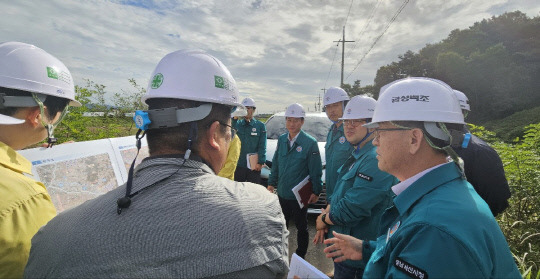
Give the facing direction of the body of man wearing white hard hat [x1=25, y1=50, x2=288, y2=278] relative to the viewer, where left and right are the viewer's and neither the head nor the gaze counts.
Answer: facing away from the viewer and to the right of the viewer

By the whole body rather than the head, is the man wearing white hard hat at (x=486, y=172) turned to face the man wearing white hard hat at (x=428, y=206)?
no

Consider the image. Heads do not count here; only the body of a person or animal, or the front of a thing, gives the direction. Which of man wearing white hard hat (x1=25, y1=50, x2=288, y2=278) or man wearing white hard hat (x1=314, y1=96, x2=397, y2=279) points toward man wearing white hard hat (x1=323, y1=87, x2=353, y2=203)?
man wearing white hard hat (x1=25, y1=50, x2=288, y2=278)

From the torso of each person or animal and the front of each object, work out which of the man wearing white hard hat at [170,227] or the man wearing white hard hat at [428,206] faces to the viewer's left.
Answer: the man wearing white hard hat at [428,206]

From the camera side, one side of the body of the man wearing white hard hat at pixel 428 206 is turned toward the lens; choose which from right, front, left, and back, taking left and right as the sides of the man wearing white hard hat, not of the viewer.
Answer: left

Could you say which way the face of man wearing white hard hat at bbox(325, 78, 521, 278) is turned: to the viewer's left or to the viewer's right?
to the viewer's left

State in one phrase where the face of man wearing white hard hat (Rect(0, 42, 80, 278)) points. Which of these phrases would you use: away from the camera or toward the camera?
away from the camera

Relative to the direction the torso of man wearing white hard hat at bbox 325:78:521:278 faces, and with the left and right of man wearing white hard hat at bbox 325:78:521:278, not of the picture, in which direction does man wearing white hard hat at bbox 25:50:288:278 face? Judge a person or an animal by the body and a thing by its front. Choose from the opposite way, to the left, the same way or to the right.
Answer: to the right

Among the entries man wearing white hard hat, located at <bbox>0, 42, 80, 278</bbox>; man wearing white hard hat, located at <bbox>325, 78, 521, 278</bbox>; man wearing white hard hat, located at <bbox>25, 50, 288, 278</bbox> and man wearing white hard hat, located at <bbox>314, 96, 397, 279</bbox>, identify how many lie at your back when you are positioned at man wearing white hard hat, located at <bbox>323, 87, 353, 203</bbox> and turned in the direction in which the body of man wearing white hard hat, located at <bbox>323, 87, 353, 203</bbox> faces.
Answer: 0

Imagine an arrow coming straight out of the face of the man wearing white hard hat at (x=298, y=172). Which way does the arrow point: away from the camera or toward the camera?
toward the camera

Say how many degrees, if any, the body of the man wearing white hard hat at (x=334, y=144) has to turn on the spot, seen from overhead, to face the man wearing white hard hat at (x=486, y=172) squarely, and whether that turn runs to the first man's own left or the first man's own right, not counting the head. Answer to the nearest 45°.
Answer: approximately 90° to the first man's own left

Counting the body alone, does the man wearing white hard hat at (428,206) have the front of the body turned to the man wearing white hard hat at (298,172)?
no

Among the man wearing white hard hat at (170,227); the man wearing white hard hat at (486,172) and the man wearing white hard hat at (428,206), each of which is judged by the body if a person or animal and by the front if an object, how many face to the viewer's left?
2

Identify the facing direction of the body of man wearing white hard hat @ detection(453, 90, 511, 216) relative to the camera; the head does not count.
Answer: to the viewer's left

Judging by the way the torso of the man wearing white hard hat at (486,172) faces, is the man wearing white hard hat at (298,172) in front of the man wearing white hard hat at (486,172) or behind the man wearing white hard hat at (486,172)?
in front
